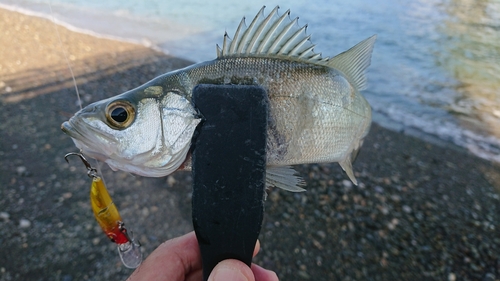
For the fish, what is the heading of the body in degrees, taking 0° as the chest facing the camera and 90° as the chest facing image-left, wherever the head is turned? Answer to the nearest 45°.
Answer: approximately 90°
